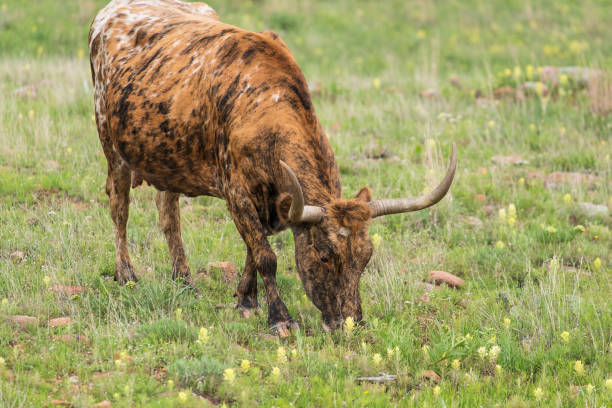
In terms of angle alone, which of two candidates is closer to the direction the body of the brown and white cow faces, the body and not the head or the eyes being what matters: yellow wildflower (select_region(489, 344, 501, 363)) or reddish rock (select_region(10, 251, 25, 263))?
the yellow wildflower

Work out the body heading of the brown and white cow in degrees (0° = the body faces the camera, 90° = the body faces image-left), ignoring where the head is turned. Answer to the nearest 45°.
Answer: approximately 315°

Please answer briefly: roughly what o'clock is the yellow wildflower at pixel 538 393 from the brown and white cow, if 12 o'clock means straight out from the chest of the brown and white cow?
The yellow wildflower is roughly at 12 o'clock from the brown and white cow.

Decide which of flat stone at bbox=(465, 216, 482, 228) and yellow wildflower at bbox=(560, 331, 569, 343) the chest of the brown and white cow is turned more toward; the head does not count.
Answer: the yellow wildflower
